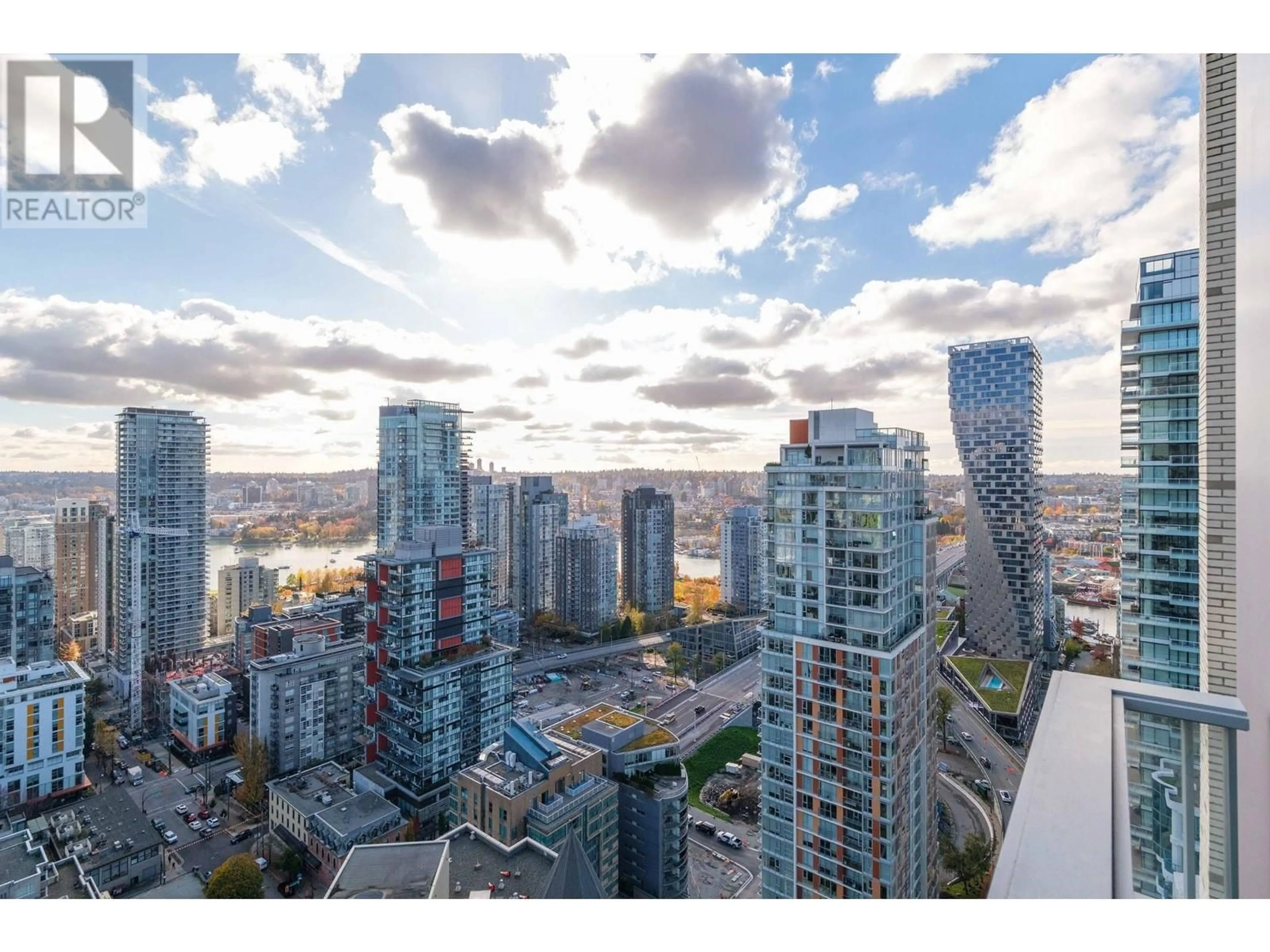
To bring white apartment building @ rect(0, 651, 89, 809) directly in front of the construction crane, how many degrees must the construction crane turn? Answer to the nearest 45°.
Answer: approximately 90° to its right

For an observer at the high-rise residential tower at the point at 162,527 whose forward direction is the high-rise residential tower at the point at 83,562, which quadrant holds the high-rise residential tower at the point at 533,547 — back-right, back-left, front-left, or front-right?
back-right

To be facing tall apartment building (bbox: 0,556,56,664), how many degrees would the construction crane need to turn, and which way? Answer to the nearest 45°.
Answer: approximately 180°

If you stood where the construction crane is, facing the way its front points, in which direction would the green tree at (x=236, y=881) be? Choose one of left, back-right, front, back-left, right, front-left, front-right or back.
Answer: right

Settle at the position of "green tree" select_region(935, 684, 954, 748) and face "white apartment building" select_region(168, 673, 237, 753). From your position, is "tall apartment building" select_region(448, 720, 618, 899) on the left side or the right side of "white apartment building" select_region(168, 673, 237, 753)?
left

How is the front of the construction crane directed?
to the viewer's right

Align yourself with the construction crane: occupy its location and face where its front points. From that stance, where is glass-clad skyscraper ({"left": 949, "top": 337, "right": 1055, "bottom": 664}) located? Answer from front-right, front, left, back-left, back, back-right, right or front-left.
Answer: front-right
